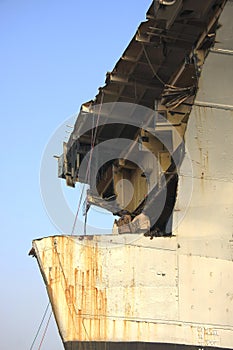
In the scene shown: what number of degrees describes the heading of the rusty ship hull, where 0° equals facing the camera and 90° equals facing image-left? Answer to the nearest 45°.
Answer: approximately 90°
